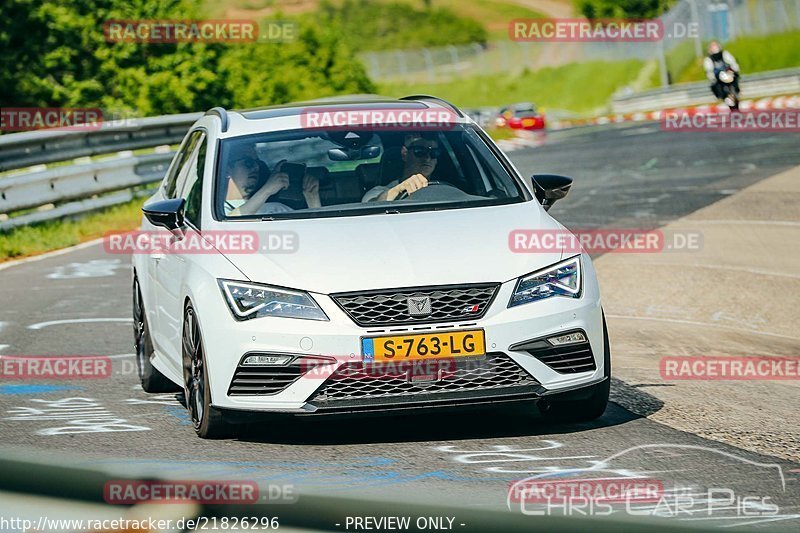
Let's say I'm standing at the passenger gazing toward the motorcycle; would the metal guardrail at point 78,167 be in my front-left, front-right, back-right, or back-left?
front-left

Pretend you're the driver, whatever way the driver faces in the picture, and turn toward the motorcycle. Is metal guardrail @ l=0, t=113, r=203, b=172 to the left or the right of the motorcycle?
left

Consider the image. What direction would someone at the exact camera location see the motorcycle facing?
facing the viewer

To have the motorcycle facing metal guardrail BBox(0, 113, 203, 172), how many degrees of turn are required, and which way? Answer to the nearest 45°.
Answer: approximately 45° to its right

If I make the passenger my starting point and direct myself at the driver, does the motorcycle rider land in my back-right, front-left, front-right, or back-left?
front-left

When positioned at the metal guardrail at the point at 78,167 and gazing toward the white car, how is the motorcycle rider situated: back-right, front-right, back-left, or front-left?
back-left

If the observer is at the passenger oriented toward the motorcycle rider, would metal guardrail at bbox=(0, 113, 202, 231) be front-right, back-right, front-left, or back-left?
front-left

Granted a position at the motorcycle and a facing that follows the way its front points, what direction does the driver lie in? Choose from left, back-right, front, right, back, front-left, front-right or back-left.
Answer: front

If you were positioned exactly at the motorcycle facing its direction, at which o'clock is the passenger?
The passenger is roughly at 12 o'clock from the motorcycle.

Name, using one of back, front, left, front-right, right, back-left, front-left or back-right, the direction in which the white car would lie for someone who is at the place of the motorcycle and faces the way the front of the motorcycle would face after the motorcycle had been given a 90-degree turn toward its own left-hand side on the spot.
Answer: right
